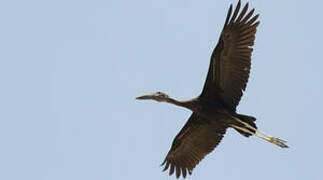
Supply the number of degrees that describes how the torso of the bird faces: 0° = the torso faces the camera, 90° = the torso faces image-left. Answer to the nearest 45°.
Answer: approximately 90°
